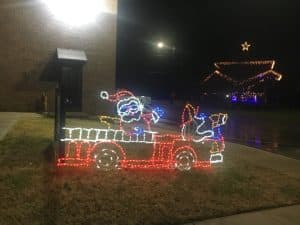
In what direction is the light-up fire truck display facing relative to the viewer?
to the viewer's right

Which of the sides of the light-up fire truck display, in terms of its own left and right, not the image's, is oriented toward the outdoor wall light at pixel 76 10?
left
